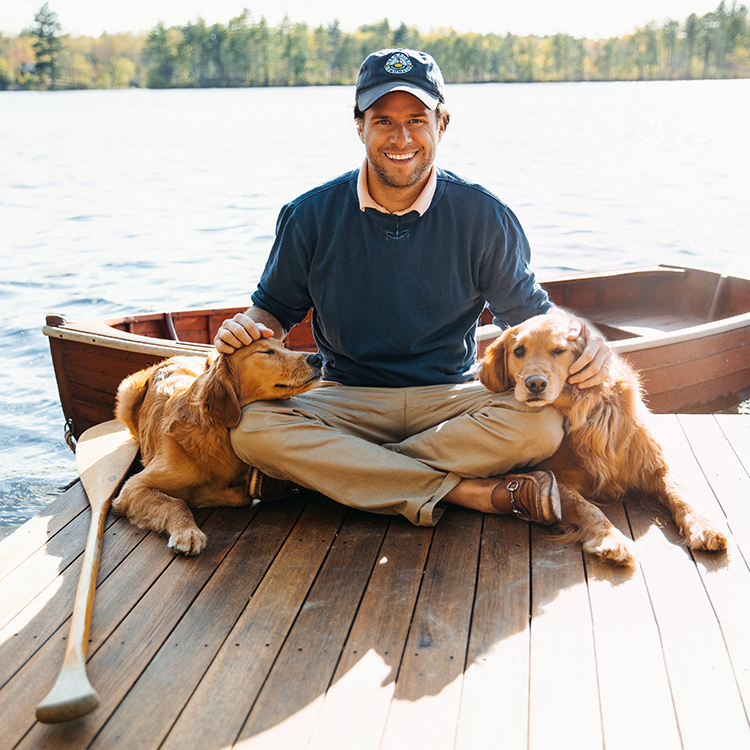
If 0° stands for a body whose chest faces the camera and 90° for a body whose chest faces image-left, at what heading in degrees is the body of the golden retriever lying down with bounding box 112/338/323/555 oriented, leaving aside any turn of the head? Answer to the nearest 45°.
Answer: approximately 315°

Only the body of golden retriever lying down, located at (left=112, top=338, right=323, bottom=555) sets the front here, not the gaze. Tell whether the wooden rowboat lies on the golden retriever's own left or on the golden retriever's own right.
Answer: on the golden retriever's own left

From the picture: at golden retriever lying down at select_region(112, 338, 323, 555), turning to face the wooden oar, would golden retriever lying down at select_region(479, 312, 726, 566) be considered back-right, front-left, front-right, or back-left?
back-left
